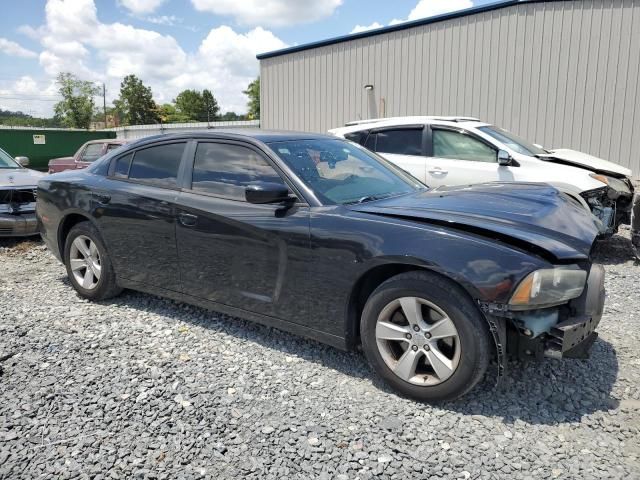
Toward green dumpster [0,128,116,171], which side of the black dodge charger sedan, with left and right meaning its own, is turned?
back

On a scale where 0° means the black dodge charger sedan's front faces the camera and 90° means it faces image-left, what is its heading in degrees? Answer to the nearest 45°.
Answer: approximately 315°

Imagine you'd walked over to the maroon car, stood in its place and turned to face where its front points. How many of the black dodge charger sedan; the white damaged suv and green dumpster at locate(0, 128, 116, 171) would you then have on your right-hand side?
1

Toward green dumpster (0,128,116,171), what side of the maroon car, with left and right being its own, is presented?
right

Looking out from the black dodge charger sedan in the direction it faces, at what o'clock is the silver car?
The silver car is roughly at 6 o'clock from the black dodge charger sedan.

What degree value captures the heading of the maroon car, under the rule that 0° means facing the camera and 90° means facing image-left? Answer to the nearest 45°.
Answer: approximately 90°

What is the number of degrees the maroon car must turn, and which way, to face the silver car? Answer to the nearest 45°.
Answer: approximately 90° to its left

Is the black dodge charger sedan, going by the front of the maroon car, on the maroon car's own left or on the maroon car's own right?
on the maroon car's own left

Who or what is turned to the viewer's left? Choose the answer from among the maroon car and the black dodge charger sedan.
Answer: the maroon car

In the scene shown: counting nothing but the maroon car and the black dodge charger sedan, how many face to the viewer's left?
1

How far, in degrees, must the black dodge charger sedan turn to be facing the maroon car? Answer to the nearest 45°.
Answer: approximately 180°

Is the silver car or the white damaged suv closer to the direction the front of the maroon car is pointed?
the silver car
